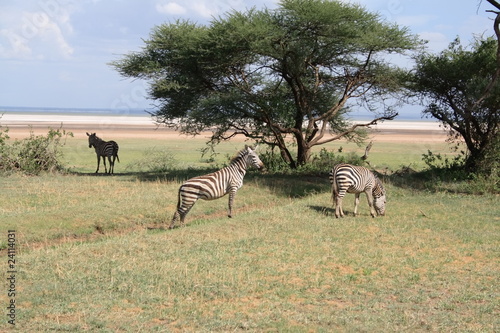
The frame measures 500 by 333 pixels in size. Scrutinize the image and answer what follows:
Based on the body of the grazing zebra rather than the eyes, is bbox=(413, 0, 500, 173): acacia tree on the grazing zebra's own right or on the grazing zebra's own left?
on the grazing zebra's own left

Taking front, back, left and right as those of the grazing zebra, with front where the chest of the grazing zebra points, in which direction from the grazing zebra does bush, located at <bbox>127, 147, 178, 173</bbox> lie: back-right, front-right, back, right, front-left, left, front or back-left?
back-left

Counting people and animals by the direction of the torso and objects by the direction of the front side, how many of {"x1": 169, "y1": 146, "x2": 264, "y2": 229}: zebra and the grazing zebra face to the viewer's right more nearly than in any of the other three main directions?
2

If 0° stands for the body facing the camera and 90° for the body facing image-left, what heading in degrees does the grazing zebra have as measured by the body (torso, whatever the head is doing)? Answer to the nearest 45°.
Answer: approximately 270°

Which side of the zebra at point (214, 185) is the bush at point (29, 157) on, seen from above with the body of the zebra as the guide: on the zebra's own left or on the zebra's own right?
on the zebra's own left

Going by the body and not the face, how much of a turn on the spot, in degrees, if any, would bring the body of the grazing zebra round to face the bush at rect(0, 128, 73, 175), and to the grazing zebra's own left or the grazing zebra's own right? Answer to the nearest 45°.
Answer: approximately 135° to the grazing zebra's own left

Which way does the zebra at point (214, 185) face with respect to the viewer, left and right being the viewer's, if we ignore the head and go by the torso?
facing to the right of the viewer
